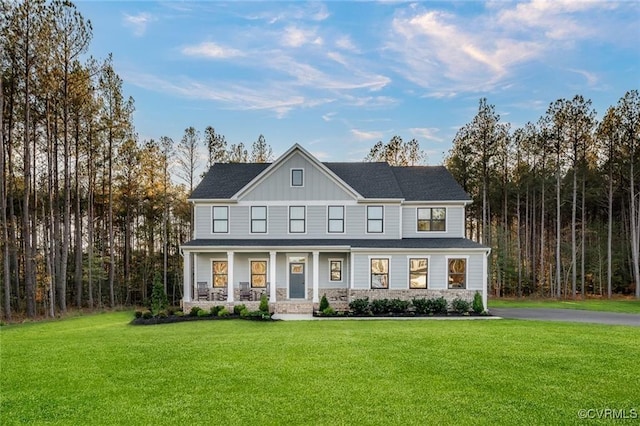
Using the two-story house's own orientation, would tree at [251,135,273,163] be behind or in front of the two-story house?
behind

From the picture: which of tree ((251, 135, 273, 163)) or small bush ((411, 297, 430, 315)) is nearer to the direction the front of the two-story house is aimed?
the small bush

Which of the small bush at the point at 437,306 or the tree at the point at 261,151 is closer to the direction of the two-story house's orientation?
the small bush

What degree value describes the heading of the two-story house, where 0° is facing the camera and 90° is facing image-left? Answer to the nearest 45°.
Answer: approximately 0°

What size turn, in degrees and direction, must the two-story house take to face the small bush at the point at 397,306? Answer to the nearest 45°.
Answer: approximately 45° to its left

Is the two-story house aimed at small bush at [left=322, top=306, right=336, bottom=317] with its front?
yes
